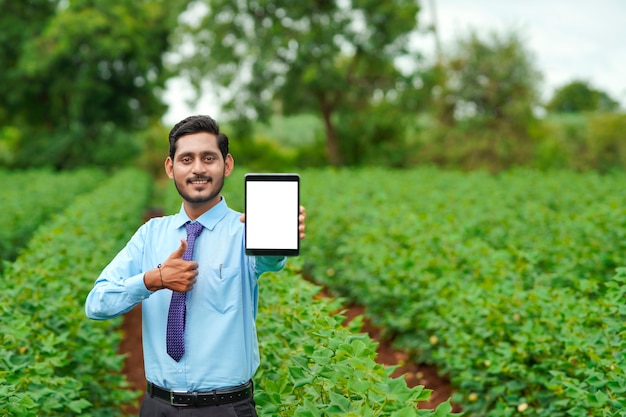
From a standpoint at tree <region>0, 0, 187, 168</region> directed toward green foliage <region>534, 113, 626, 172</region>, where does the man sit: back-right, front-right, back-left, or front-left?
front-right

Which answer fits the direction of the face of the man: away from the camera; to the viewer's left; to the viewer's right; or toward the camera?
toward the camera

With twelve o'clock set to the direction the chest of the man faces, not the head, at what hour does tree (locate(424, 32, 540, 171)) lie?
The tree is roughly at 7 o'clock from the man.

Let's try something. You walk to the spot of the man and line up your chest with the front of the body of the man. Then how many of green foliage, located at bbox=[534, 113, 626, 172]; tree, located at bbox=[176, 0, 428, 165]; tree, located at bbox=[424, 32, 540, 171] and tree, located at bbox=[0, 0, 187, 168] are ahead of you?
0

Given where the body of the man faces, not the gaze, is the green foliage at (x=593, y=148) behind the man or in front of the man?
behind

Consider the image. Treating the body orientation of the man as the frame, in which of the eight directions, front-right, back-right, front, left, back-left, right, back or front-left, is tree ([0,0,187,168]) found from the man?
back

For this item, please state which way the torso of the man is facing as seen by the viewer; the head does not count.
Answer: toward the camera

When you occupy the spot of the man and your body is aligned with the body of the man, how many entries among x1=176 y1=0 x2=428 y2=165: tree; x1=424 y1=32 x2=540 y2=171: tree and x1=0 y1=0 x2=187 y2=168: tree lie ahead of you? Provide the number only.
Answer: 0

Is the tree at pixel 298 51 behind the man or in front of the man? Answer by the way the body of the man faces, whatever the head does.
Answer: behind
